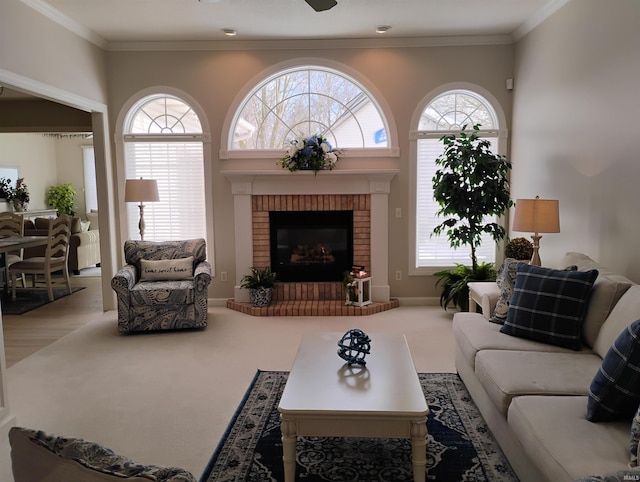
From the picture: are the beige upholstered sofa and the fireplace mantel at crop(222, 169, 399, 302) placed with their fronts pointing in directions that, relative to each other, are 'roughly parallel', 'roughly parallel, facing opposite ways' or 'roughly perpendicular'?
roughly perpendicular

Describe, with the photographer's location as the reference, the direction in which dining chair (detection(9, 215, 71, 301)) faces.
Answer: facing away from the viewer and to the left of the viewer

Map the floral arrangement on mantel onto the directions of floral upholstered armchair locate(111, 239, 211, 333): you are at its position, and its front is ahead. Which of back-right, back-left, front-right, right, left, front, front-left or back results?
left

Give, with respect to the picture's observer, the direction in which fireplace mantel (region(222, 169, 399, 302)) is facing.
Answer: facing the viewer

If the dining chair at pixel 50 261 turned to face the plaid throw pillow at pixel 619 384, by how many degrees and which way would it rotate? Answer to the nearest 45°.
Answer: approximately 135° to its left

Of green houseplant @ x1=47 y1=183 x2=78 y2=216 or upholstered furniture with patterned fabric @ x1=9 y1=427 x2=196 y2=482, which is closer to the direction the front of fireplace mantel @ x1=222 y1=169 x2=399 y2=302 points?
the upholstered furniture with patterned fabric

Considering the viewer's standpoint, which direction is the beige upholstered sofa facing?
facing the viewer and to the left of the viewer

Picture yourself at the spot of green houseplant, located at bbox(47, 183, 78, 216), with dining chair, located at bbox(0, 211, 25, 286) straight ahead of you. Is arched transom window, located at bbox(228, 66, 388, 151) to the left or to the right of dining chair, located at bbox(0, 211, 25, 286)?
left

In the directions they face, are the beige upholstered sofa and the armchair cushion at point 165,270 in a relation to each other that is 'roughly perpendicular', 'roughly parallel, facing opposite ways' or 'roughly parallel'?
roughly perpendicular

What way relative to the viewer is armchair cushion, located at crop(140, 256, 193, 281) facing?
toward the camera

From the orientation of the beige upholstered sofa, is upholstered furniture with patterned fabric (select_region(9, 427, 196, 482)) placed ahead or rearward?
ahead

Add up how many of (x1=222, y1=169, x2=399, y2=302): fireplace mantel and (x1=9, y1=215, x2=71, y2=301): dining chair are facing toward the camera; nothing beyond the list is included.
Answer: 1
